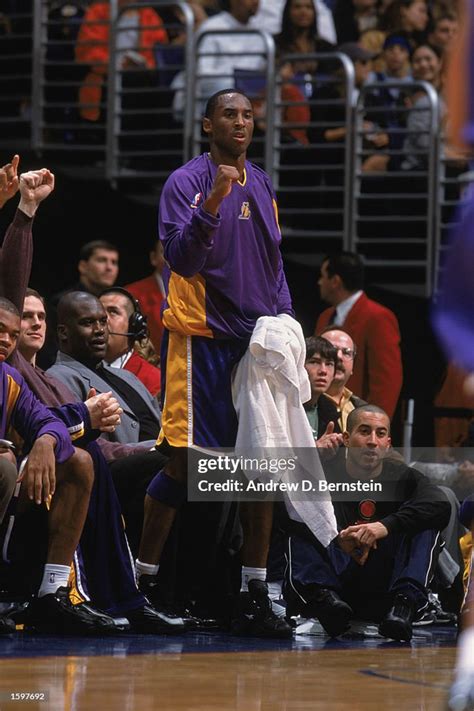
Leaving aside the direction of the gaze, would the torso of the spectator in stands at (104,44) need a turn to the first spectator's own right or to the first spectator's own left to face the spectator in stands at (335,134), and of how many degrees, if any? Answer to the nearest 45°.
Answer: approximately 90° to the first spectator's own left

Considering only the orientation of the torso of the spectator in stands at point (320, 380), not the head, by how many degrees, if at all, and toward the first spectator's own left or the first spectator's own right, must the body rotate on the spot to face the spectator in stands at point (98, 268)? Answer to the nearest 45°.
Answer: approximately 135° to the first spectator's own right

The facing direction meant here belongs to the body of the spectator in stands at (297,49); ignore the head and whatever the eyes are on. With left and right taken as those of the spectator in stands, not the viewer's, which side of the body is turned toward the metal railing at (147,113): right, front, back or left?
right

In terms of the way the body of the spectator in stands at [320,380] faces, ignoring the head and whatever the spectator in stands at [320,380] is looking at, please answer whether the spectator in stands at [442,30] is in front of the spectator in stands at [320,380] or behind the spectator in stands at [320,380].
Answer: behind

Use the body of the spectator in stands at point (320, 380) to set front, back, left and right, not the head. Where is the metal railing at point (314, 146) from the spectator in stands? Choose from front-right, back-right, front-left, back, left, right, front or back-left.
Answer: back

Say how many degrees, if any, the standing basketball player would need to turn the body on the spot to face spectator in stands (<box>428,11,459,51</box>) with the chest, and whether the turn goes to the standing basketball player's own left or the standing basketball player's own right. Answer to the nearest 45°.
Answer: approximately 135° to the standing basketball player's own left

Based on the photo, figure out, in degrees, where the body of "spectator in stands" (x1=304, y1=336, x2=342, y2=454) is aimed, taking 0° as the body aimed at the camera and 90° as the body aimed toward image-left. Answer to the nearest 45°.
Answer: approximately 0°
